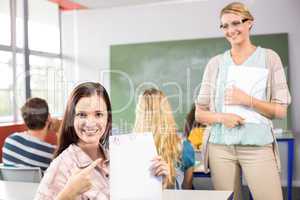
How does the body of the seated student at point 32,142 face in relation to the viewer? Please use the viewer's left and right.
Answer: facing away from the viewer and to the right of the viewer

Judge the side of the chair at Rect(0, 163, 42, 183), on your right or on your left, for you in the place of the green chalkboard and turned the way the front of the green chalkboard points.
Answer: on your right

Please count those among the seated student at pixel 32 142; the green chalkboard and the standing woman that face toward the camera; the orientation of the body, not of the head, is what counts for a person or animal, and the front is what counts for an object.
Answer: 2

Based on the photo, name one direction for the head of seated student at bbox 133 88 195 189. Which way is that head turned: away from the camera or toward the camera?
away from the camera

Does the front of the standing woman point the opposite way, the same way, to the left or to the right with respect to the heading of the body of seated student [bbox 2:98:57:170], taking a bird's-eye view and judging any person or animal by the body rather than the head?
the opposite way

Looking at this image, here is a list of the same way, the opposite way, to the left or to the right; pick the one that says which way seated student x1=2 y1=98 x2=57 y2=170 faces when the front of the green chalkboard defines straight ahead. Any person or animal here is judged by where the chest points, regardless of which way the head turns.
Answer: the opposite way

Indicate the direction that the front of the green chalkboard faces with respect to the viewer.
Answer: facing the viewer
